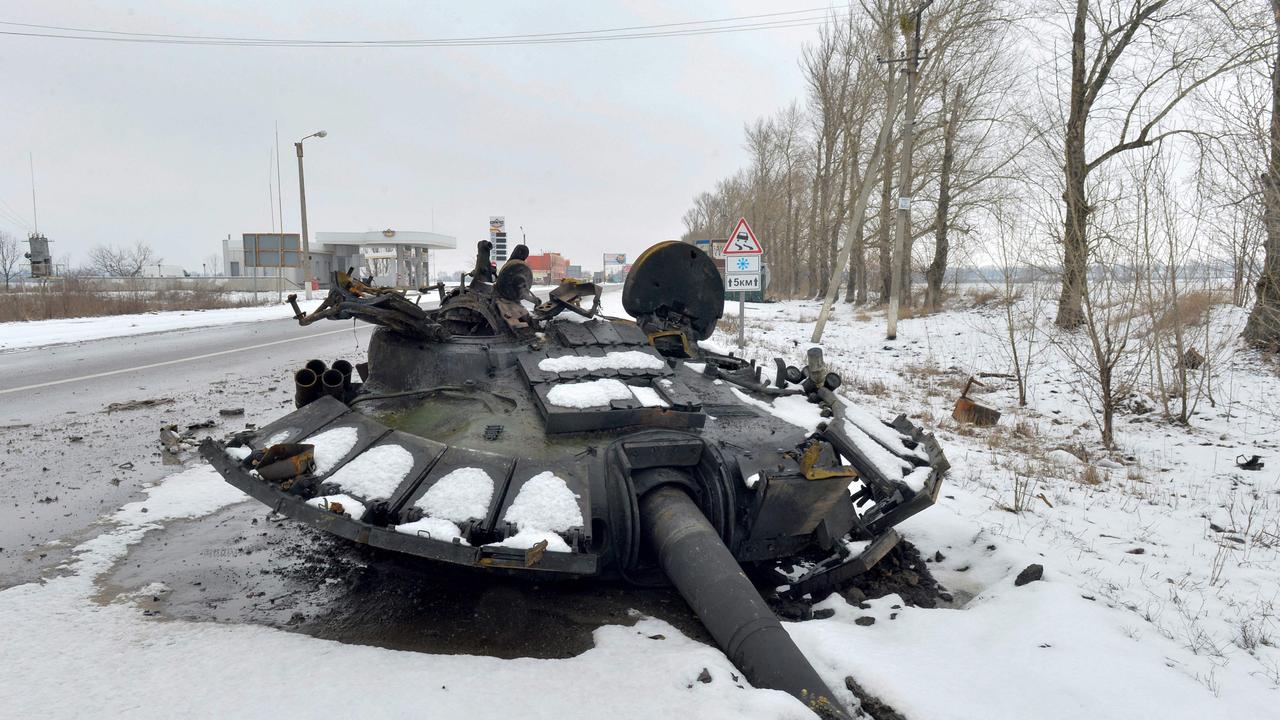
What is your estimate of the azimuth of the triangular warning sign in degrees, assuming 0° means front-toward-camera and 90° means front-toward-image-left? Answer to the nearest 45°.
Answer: approximately 0°

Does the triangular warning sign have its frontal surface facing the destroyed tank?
yes

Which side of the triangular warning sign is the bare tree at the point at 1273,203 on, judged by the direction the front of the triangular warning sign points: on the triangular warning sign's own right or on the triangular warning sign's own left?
on the triangular warning sign's own left

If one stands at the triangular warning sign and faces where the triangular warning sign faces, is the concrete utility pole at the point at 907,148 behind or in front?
behind
